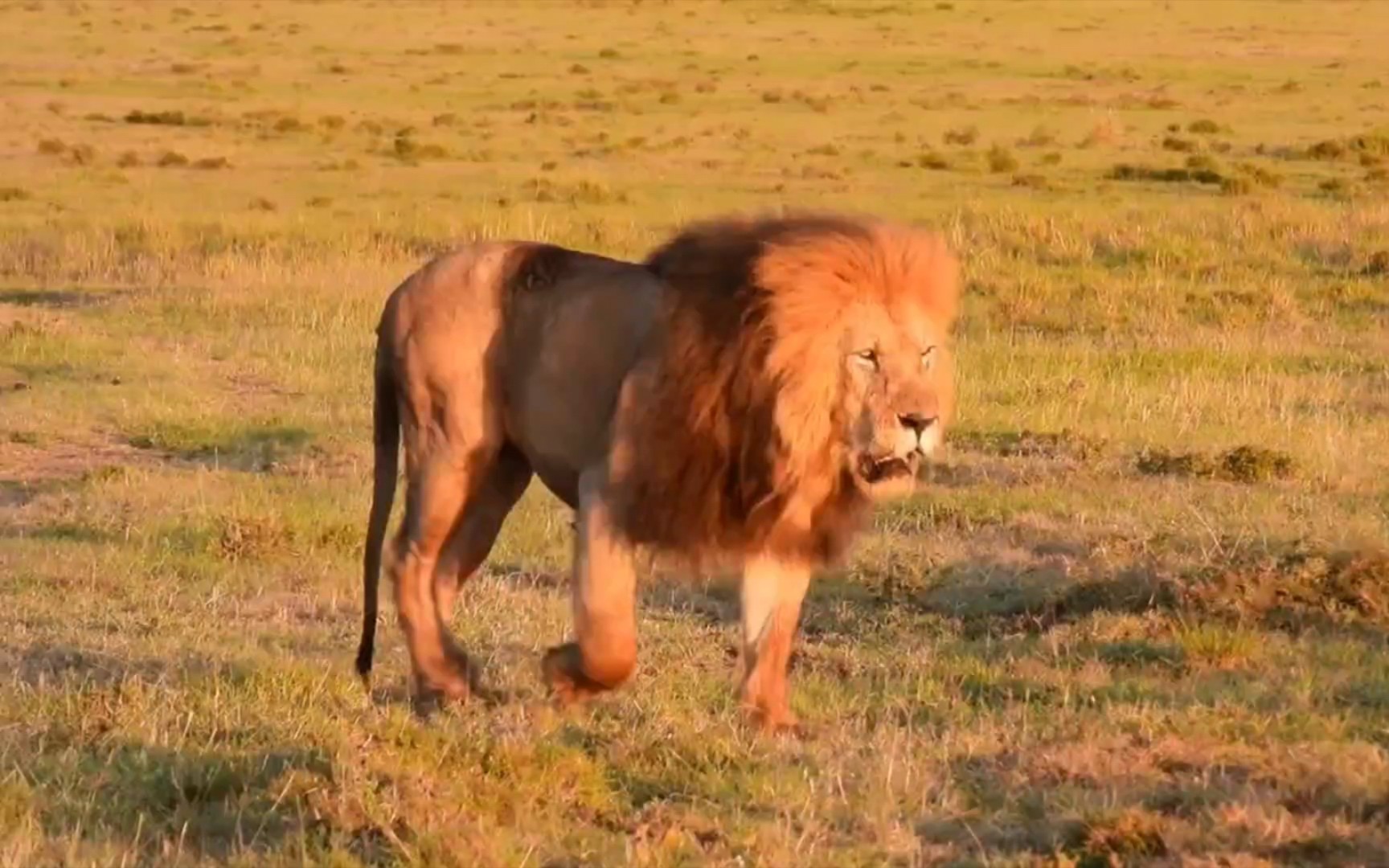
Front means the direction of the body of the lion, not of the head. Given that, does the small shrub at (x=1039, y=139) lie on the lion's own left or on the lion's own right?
on the lion's own left

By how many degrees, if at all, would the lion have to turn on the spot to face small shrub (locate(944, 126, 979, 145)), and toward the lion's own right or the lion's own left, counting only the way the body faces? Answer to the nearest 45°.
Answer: approximately 135° to the lion's own left

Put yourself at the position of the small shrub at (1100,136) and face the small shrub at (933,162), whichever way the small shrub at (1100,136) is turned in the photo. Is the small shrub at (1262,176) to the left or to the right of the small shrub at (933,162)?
left

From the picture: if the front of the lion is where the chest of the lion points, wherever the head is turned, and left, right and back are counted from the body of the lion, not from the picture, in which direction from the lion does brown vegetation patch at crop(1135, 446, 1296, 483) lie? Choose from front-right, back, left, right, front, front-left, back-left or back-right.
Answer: left

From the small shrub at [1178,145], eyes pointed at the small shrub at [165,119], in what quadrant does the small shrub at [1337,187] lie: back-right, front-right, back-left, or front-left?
back-left

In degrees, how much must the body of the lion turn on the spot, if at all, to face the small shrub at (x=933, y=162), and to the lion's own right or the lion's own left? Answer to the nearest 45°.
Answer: approximately 135° to the lion's own left

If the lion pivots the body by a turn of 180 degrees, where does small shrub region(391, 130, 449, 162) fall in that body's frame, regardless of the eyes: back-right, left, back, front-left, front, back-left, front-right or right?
front-right

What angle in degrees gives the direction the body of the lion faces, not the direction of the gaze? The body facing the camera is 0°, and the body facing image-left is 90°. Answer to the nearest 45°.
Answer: approximately 315°

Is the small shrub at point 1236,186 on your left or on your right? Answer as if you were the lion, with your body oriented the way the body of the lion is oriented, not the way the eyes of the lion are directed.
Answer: on your left

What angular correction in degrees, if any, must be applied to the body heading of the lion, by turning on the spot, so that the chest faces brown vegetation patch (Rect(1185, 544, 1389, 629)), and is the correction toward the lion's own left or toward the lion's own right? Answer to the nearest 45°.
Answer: approximately 90° to the lion's own left

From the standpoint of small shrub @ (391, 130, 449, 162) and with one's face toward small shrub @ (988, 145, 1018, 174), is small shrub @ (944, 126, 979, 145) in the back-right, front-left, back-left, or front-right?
front-left

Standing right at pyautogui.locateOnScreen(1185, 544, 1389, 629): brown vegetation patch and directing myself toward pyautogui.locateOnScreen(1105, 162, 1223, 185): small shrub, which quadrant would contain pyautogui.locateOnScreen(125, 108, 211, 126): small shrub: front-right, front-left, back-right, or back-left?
front-left

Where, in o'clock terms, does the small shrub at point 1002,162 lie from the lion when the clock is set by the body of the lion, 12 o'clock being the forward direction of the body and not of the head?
The small shrub is roughly at 8 o'clock from the lion.

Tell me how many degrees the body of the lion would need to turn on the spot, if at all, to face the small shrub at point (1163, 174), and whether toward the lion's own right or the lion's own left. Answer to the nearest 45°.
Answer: approximately 135° to the lion's own left
